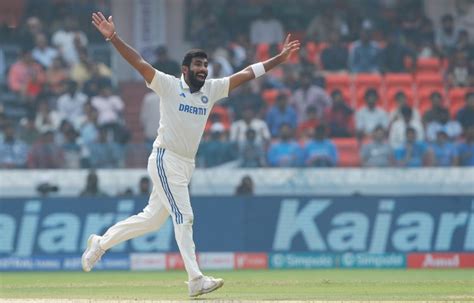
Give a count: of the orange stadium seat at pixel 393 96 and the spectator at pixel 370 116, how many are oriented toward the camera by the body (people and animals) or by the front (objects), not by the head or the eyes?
2

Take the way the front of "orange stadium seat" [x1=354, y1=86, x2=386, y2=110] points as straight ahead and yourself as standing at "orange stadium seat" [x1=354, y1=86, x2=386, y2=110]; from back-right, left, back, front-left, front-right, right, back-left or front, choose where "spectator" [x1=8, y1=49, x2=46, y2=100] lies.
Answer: right

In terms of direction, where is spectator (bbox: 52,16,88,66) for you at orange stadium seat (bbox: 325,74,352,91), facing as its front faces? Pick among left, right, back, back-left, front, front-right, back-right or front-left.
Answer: right

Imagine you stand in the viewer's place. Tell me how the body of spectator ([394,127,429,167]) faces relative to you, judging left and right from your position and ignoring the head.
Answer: facing the viewer

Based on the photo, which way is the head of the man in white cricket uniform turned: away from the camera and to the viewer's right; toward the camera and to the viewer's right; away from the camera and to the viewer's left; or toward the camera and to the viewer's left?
toward the camera and to the viewer's right

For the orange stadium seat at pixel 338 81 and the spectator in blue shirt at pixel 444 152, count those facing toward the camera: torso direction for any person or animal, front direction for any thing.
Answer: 2

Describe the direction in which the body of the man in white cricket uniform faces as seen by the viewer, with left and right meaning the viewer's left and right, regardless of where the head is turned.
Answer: facing the viewer and to the right of the viewer

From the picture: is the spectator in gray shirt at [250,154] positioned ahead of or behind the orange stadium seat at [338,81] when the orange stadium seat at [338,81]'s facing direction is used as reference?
ahead

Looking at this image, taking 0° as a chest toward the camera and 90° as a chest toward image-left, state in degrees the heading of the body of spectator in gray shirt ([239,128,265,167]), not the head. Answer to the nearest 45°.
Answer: approximately 0°

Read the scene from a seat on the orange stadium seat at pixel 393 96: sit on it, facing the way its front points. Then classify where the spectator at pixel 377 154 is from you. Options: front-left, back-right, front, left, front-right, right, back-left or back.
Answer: front

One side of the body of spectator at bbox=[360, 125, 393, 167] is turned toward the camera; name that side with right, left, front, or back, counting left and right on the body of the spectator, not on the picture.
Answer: front
